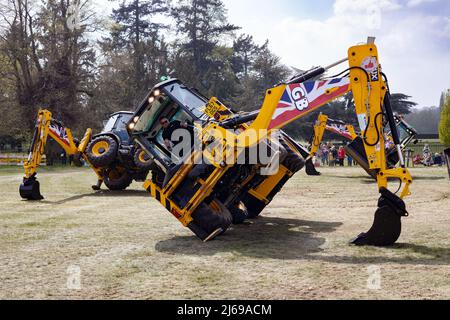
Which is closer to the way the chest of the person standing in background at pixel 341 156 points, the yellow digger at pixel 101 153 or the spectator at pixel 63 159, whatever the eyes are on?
the yellow digger

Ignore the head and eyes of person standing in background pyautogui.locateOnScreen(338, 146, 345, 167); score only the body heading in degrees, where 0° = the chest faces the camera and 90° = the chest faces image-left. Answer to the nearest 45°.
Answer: approximately 0°

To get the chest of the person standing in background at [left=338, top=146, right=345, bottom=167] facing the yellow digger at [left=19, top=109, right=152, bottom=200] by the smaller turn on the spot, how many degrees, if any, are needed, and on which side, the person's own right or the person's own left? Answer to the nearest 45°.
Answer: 0° — they already face it

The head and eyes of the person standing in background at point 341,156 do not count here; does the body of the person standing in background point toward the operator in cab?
yes

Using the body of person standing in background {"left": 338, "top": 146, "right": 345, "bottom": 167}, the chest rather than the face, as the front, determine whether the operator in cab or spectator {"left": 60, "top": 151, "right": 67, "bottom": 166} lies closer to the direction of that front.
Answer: the operator in cab

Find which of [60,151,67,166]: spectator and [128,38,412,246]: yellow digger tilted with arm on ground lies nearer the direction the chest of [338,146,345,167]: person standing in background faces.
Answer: the yellow digger tilted with arm on ground

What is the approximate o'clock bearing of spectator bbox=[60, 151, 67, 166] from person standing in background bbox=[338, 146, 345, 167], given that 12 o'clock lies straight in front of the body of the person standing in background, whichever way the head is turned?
The spectator is roughly at 3 o'clock from the person standing in background.

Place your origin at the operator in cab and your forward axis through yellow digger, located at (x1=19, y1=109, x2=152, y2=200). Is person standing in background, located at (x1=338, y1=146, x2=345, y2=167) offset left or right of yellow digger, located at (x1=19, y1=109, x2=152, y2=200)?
right
